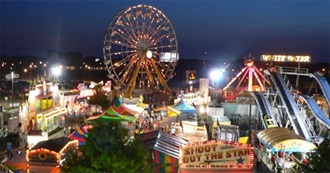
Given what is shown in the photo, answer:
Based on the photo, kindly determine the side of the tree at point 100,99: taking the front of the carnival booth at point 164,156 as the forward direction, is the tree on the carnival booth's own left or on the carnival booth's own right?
on the carnival booth's own right

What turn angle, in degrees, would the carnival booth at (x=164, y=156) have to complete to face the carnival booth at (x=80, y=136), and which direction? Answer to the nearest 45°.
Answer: approximately 90° to its right

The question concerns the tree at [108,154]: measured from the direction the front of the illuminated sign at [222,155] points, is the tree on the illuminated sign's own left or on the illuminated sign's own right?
on the illuminated sign's own right

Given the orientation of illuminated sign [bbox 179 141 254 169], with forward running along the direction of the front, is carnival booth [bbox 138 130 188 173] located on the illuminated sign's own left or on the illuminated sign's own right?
on the illuminated sign's own right

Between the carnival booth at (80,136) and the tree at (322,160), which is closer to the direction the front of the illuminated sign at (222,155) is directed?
the tree

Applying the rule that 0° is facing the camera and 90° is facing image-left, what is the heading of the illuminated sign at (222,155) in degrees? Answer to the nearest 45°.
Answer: approximately 0°

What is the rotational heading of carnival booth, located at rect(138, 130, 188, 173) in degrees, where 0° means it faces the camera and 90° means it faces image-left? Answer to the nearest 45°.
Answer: approximately 45°
